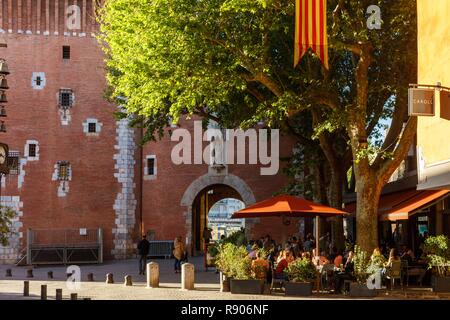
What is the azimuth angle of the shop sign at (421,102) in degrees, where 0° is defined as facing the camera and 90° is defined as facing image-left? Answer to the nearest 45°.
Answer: approximately 0°

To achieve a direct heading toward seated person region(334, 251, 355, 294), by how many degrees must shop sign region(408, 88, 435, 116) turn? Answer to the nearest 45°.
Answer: approximately 135° to its right

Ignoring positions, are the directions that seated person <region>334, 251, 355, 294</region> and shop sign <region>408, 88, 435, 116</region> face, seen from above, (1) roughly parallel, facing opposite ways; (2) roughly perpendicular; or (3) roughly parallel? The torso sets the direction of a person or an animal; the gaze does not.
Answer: roughly perpendicular

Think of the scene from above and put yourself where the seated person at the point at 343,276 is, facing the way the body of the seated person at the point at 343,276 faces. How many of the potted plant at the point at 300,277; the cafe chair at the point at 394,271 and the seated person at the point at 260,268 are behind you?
1
